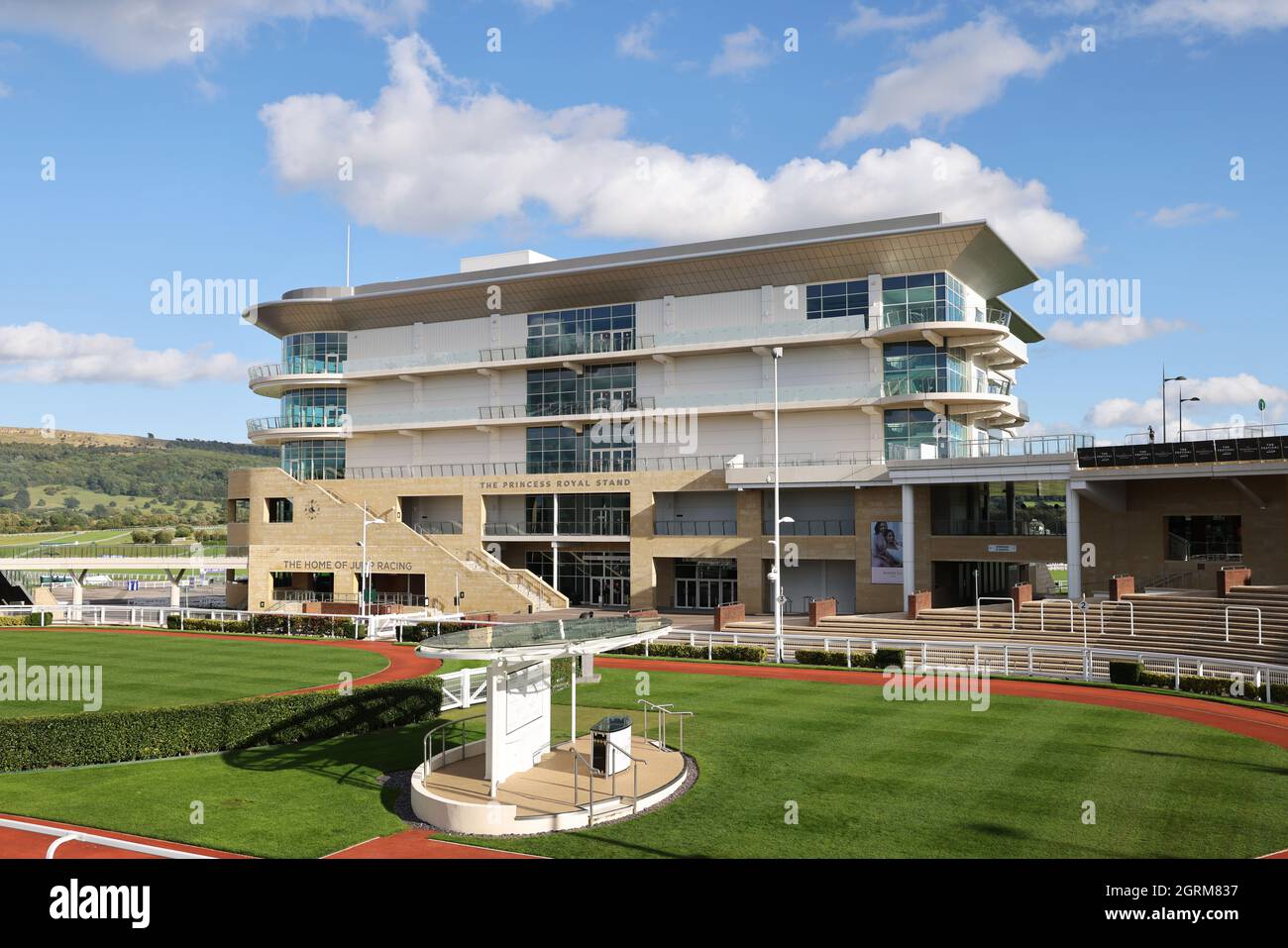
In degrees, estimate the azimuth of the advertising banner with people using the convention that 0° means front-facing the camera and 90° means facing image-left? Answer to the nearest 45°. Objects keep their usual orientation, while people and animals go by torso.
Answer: approximately 0°

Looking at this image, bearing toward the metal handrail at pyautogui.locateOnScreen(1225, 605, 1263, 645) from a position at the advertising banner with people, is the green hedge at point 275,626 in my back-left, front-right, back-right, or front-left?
back-right

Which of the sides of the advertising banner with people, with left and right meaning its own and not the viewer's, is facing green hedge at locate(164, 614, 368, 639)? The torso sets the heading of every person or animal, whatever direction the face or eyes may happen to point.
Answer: right

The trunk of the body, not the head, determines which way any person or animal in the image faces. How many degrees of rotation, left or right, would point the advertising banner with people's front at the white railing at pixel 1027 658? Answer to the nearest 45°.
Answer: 0° — it already faces it

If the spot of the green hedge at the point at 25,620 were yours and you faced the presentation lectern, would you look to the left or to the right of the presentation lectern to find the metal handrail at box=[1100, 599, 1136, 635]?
left

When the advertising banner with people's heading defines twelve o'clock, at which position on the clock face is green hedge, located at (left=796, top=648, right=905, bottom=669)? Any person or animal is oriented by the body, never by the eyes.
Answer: The green hedge is roughly at 12 o'clock from the advertising banner with people.

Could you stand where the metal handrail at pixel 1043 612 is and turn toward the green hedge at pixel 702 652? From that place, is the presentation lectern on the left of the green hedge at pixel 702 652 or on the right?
left

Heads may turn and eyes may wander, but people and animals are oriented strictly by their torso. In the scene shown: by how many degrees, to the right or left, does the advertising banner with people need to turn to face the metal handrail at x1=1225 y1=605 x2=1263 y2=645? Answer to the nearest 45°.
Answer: approximately 45° to its left
